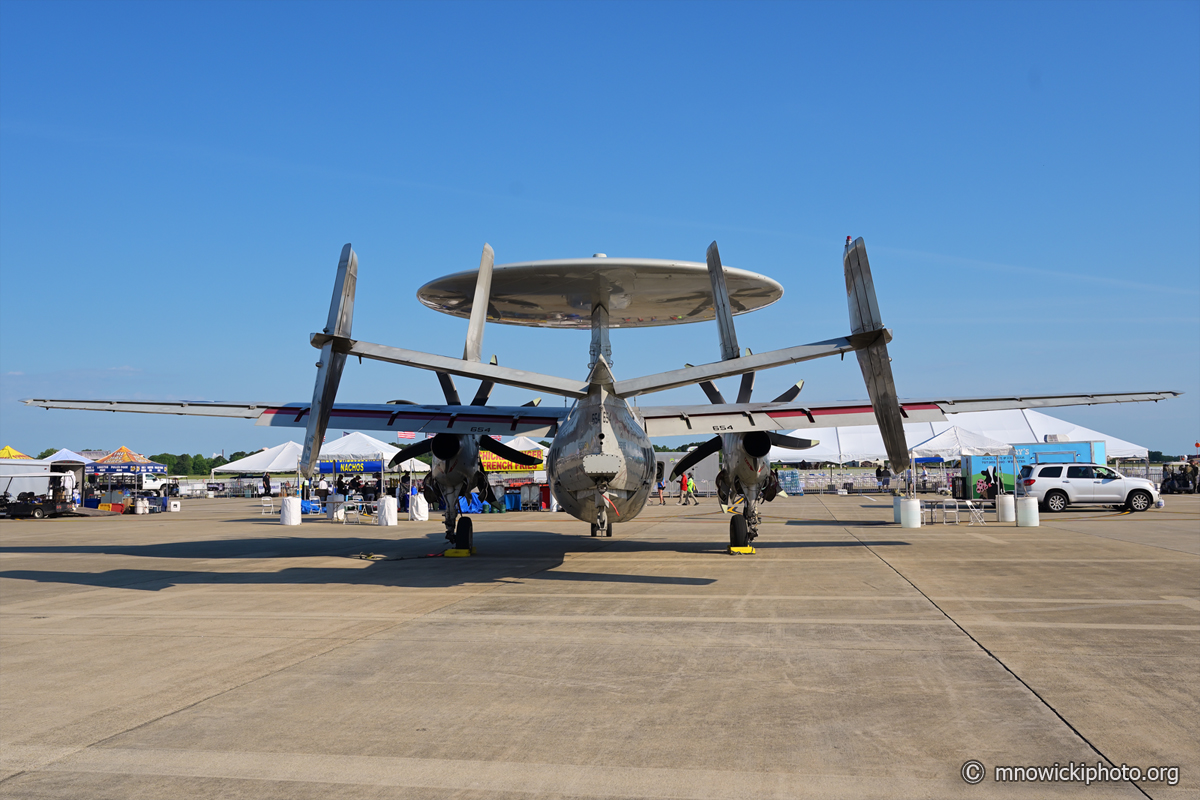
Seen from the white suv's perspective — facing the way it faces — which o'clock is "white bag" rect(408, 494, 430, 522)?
The white bag is roughly at 5 o'clock from the white suv.

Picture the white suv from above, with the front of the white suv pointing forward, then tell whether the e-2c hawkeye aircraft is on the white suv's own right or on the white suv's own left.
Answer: on the white suv's own right

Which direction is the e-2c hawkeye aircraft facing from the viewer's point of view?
away from the camera

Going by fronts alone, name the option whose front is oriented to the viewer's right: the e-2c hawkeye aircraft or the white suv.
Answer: the white suv

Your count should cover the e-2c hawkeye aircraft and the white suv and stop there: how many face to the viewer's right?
1

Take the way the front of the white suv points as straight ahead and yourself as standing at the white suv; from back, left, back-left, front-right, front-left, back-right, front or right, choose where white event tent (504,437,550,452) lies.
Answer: back

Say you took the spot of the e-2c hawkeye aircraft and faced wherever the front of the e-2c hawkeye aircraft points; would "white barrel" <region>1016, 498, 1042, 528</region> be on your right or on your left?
on your right

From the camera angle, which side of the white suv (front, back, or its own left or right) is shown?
right

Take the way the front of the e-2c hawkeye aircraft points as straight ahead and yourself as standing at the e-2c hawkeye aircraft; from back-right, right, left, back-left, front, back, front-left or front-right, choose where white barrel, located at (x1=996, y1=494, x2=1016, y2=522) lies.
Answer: front-right
